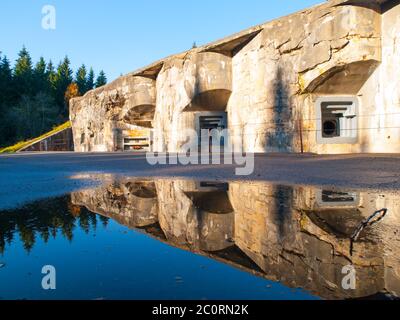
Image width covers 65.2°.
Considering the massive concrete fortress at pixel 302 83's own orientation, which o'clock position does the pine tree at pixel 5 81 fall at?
The pine tree is roughly at 3 o'clock from the massive concrete fortress.

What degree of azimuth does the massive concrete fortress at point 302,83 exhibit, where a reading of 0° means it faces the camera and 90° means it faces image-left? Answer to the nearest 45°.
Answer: approximately 45°
